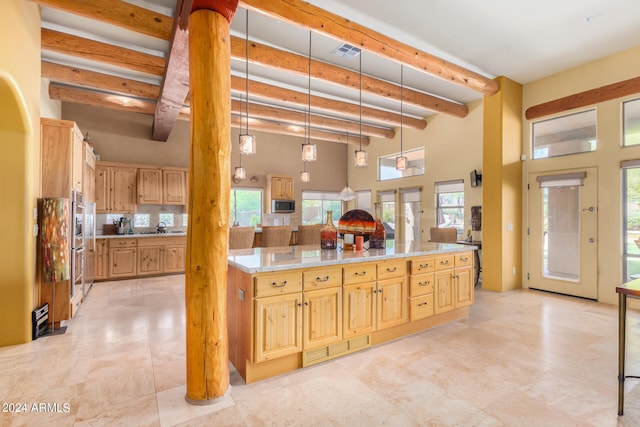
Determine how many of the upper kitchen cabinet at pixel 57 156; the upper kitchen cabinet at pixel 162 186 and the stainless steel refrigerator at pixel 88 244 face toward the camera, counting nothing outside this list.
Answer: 1

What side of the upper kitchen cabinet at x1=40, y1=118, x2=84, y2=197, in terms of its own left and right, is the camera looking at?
right

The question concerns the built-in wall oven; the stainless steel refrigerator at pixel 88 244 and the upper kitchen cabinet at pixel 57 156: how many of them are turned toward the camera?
0

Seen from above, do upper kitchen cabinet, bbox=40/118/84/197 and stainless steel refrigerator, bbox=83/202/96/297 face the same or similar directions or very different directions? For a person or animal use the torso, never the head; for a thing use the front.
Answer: same or similar directions

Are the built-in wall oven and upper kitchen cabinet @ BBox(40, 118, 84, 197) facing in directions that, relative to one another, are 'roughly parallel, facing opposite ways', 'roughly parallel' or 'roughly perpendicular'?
roughly parallel

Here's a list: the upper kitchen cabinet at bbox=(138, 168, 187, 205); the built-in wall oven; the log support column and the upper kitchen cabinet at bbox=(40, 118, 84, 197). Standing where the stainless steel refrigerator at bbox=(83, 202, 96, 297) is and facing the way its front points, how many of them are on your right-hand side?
3

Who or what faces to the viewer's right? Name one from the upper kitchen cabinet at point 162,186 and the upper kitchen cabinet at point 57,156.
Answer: the upper kitchen cabinet at point 57,156

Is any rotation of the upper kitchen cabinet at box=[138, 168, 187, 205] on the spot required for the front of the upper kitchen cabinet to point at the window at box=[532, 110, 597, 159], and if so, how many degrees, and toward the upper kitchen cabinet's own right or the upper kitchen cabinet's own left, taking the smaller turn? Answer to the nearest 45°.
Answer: approximately 45° to the upper kitchen cabinet's own left

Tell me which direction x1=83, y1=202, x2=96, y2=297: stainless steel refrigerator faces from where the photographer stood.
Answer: facing to the right of the viewer

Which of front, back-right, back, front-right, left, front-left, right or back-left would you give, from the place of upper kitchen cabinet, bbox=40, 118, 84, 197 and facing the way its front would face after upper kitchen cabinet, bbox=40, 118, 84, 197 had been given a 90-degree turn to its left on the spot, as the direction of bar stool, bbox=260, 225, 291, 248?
right

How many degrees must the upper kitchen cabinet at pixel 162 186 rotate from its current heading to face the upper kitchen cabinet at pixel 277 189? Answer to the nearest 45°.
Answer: approximately 90° to its left

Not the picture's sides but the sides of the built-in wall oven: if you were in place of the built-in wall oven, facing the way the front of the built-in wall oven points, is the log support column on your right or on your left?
on your right

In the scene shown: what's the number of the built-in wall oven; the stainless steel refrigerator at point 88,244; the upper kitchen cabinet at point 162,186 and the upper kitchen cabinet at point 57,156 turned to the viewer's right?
3

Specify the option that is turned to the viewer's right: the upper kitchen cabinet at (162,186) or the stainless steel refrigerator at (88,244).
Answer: the stainless steel refrigerator

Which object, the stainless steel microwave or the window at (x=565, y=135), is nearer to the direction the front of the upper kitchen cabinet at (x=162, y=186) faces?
the window

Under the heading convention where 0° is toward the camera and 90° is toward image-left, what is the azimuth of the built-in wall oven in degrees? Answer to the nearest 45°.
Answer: approximately 270°

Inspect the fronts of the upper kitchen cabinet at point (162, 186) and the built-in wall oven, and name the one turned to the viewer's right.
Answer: the built-in wall oven

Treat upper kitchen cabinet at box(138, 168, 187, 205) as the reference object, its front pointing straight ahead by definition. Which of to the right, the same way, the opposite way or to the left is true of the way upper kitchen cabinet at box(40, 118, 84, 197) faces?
to the left

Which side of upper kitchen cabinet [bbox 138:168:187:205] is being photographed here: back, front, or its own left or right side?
front

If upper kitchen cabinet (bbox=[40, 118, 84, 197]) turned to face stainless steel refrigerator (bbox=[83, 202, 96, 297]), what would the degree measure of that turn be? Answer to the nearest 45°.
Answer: approximately 90° to its left

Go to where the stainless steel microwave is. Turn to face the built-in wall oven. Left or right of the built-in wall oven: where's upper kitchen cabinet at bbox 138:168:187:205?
right
